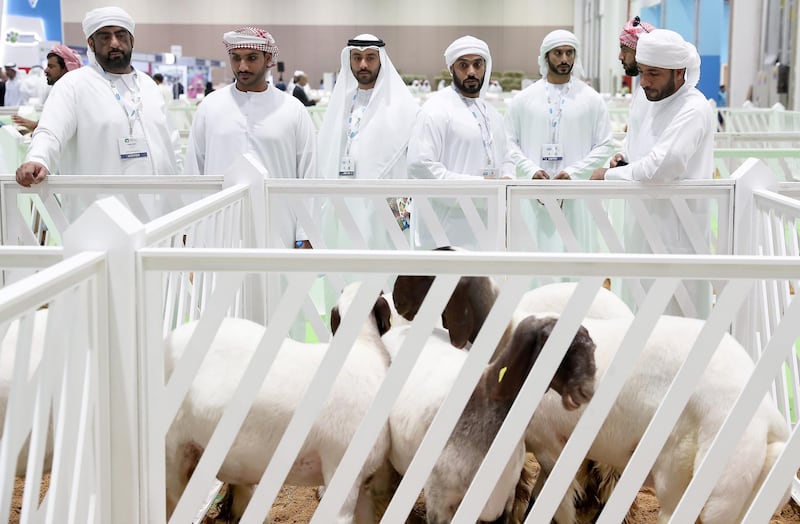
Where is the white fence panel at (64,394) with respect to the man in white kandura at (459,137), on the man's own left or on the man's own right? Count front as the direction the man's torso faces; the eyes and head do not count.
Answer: on the man's own right

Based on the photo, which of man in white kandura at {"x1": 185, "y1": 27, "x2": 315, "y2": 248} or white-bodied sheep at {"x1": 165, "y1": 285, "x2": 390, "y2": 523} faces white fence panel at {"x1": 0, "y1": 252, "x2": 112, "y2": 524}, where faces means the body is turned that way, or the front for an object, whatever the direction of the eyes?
the man in white kandura

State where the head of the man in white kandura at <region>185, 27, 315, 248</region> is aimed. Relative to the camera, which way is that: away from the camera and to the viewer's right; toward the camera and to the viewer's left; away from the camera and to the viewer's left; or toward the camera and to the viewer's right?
toward the camera and to the viewer's left

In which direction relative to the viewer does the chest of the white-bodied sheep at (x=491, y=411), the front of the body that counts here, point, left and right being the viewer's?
facing the viewer and to the right of the viewer

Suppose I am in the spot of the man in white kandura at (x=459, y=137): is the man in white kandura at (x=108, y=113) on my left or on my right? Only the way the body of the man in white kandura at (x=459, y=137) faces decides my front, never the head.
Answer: on my right

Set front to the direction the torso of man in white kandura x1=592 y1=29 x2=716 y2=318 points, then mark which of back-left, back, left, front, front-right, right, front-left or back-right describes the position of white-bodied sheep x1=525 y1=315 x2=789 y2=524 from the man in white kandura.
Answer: front-left

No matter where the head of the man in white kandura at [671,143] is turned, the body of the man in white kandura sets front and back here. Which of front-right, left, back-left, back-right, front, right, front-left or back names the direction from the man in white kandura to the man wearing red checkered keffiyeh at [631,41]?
back-right

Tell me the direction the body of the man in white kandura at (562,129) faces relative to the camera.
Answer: toward the camera

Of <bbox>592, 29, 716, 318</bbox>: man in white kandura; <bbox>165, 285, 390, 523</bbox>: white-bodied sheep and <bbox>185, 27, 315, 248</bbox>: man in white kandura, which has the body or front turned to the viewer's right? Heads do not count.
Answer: the white-bodied sheep
